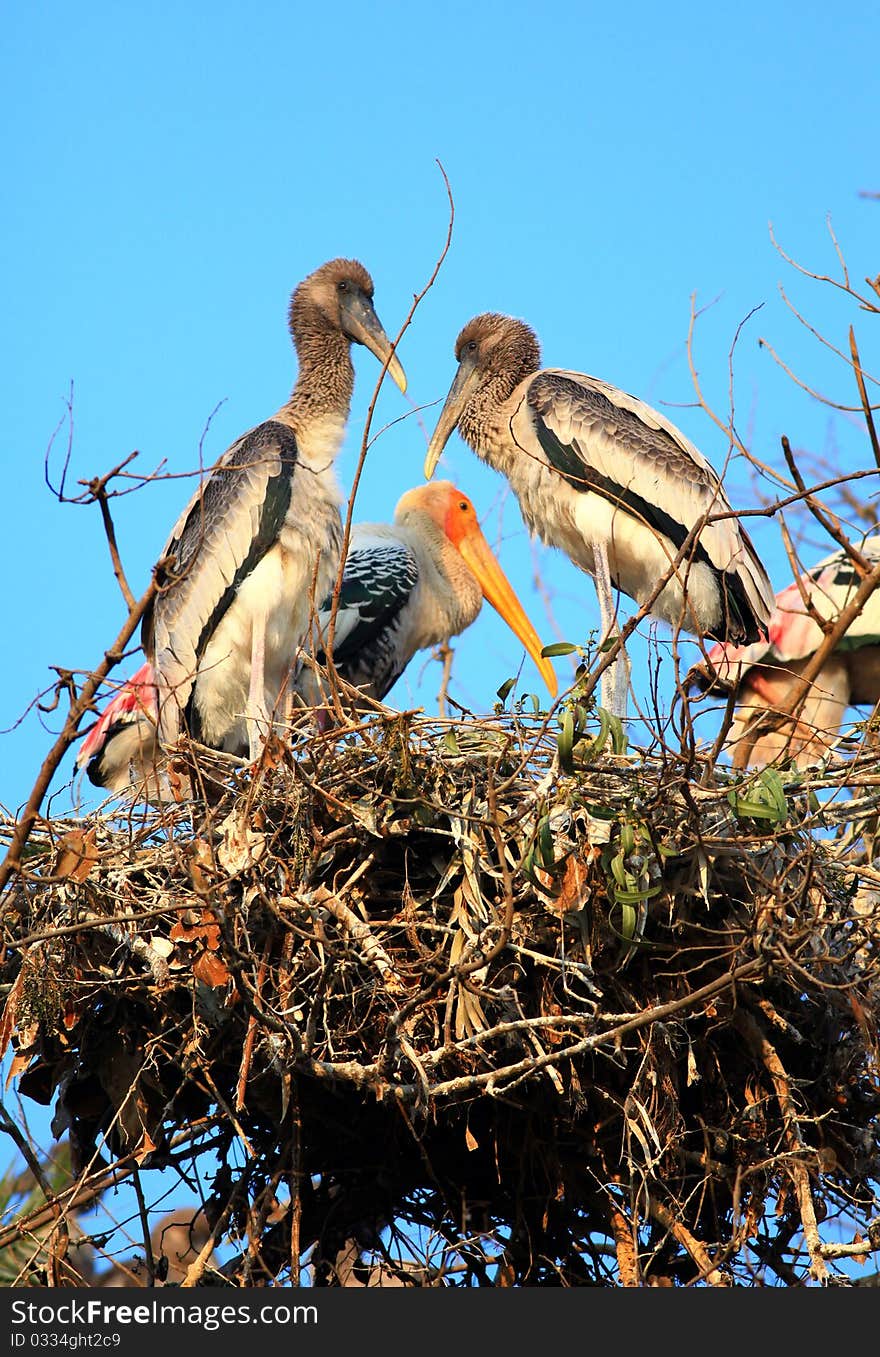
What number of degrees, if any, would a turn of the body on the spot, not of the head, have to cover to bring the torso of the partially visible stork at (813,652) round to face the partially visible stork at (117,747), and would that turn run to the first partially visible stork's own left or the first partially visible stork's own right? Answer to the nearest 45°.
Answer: approximately 135° to the first partially visible stork's own right

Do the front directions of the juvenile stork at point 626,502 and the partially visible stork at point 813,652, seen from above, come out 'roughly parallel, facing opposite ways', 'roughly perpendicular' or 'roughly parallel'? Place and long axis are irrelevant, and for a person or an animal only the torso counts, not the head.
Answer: roughly parallel, facing opposite ways

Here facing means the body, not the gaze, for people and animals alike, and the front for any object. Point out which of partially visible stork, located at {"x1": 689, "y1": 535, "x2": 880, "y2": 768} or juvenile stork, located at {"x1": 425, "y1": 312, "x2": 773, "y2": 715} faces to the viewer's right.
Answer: the partially visible stork

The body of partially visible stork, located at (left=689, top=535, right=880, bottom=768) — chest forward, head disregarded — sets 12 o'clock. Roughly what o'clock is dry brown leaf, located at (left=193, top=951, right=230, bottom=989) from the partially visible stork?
The dry brown leaf is roughly at 4 o'clock from the partially visible stork.

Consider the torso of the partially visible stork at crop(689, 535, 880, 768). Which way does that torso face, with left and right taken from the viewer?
facing to the right of the viewer

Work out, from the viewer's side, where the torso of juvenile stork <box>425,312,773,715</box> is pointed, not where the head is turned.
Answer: to the viewer's left

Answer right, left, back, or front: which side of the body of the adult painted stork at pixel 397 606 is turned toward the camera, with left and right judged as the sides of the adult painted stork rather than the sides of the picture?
right

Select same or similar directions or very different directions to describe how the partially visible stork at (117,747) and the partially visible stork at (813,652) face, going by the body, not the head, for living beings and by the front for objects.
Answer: same or similar directions

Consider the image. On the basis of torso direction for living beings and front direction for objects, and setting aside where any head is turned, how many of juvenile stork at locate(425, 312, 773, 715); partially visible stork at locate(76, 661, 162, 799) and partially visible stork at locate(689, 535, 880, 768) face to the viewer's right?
2
